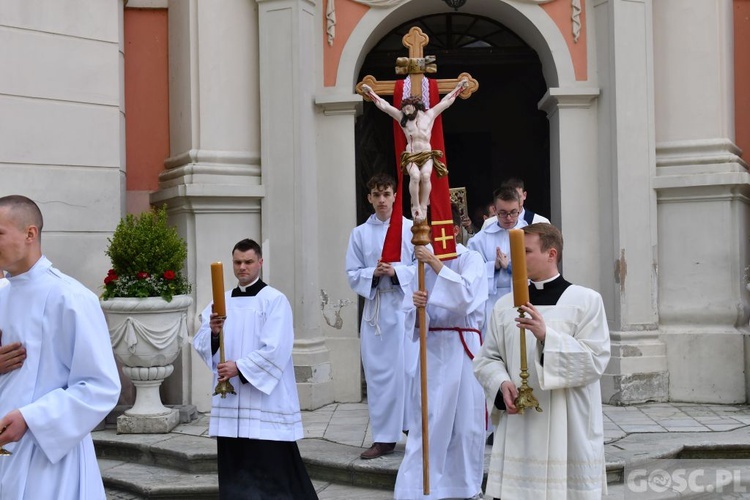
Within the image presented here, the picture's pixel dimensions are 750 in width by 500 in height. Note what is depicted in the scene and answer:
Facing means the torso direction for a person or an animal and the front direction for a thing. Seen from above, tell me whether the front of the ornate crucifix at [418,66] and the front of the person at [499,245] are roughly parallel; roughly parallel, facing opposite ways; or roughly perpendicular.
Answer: roughly parallel

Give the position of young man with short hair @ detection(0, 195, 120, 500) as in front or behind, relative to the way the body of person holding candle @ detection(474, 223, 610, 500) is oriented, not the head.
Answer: in front

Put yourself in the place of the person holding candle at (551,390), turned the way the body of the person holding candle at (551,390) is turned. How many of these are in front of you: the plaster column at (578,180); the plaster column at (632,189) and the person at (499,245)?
0

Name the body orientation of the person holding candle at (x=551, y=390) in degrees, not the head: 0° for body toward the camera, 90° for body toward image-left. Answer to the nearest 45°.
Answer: approximately 45°

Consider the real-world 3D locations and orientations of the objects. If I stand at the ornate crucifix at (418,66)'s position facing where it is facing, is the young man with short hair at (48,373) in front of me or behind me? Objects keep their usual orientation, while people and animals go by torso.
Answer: in front

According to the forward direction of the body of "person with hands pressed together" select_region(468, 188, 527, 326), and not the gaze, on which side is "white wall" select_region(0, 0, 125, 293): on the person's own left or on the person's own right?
on the person's own right

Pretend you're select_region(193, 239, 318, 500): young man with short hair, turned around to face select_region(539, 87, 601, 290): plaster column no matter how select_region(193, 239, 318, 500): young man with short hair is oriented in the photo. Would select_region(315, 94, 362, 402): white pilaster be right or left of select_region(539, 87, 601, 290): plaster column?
left

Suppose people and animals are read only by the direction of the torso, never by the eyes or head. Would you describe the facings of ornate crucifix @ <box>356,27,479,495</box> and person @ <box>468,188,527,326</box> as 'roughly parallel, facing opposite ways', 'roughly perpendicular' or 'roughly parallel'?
roughly parallel

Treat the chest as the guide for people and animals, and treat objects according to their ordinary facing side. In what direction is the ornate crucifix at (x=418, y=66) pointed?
toward the camera

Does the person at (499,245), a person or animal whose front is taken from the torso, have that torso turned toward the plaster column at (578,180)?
no

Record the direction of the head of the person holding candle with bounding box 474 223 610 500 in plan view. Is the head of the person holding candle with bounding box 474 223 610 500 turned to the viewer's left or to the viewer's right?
to the viewer's left

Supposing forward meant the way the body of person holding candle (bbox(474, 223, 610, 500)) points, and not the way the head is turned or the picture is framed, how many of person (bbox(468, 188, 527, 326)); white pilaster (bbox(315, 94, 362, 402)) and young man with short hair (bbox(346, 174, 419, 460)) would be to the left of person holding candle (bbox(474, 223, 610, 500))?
0

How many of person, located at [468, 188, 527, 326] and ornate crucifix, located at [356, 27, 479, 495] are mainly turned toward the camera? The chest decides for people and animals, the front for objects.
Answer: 2

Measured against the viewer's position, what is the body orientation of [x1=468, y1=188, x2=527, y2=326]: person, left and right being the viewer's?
facing the viewer

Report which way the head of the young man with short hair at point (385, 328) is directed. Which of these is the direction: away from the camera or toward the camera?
toward the camera
